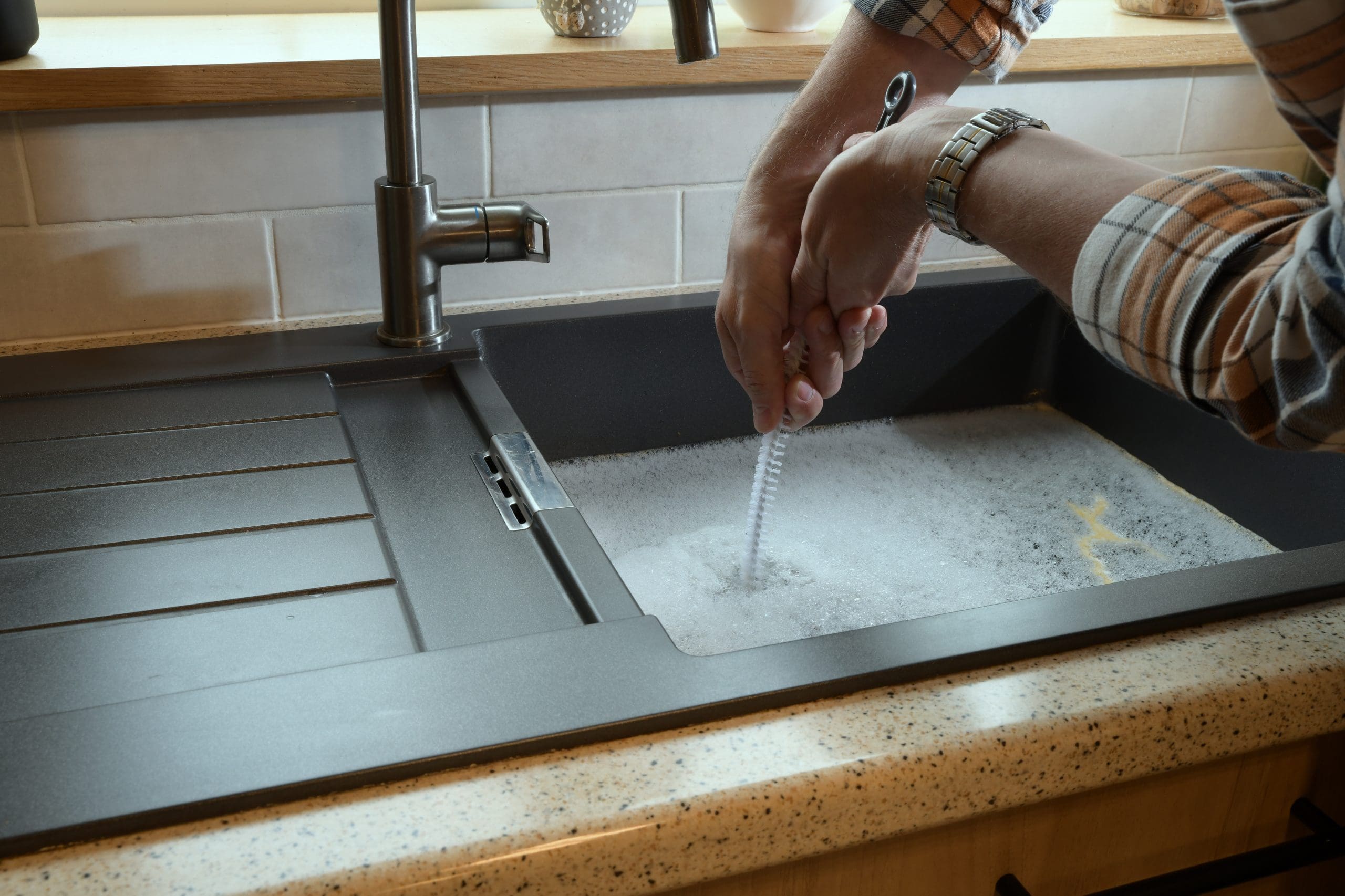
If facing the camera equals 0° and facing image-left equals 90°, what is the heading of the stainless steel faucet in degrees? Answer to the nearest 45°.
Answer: approximately 270°
